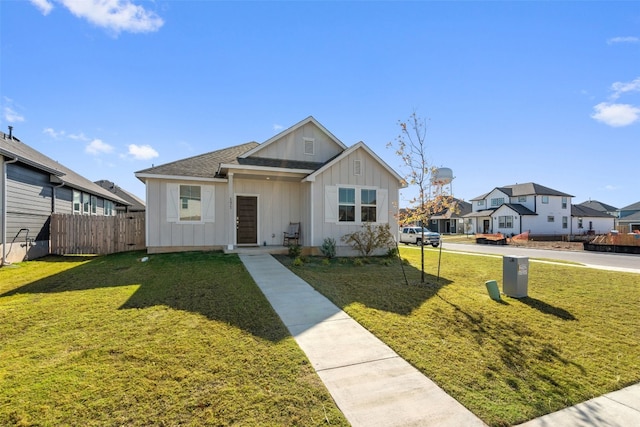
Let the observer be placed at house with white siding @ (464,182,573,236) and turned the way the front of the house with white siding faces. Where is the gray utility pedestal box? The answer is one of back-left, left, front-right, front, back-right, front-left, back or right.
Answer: front-left

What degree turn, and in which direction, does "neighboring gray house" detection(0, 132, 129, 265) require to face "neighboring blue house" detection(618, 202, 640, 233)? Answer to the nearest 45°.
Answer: approximately 135° to its left

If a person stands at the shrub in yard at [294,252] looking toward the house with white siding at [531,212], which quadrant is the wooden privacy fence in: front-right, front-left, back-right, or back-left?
back-left

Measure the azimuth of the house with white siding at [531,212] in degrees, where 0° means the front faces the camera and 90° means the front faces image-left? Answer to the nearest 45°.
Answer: approximately 45°

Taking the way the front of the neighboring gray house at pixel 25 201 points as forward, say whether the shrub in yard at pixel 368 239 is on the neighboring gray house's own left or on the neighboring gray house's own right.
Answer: on the neighboring gray house's own left

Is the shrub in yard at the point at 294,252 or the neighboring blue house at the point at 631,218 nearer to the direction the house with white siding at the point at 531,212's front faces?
the shrub in yard

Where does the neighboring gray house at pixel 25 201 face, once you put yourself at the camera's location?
facing the viewer and to the left of the viewer

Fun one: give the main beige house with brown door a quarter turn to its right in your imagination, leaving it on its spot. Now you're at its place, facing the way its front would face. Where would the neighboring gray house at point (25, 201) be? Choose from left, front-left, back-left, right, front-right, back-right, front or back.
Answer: front

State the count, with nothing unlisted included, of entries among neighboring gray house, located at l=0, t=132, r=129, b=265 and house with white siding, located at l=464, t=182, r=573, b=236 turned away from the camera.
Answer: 0

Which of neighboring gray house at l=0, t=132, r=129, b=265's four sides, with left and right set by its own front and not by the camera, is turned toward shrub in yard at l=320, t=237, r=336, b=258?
left
